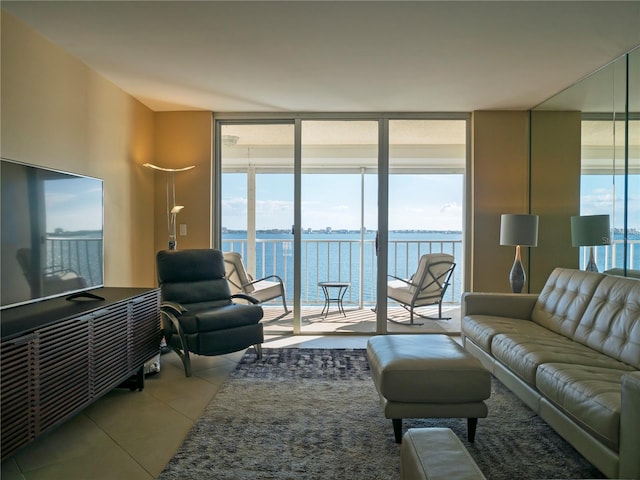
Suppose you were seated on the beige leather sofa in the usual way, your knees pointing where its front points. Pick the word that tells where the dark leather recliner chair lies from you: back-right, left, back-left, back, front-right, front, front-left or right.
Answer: front-right

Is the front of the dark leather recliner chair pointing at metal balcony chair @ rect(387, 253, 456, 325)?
no

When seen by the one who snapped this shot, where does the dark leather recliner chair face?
facing the viewer and to the right of the viewer

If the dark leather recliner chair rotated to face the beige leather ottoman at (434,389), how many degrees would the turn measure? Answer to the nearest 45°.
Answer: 0° — it already faces it

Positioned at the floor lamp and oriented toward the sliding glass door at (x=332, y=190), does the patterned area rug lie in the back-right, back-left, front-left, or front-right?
front-right

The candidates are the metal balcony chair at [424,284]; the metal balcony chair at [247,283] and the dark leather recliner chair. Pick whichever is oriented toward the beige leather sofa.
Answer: the dark leather recliner chair

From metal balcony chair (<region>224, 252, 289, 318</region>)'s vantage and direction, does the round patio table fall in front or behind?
in front

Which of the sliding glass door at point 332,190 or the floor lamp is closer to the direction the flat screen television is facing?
the sliding glass door

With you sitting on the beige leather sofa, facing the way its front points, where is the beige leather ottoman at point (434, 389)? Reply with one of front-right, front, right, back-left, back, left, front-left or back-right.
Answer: front

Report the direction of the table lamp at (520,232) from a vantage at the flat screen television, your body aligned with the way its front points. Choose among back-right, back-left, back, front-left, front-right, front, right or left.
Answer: front-left

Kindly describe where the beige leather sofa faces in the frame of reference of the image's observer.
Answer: facing the viewer and to the left of the viewer

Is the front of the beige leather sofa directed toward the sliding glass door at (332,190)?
no

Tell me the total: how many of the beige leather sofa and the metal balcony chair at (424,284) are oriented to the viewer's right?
0

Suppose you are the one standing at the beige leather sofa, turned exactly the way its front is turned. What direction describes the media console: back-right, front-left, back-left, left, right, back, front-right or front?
front
